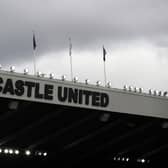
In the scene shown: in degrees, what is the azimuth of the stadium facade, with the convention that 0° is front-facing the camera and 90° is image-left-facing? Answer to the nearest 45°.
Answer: approximately 315°
